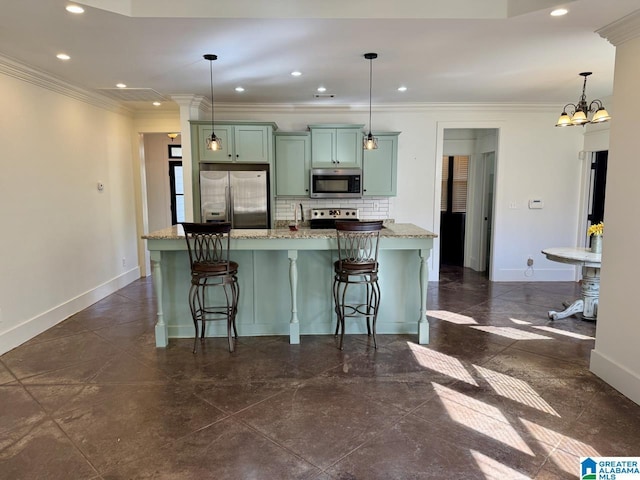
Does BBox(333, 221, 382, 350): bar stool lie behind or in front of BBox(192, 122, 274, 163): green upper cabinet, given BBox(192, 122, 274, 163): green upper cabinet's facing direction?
in front

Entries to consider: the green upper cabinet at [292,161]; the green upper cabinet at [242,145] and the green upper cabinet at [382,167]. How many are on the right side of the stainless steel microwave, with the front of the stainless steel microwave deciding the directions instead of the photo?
2

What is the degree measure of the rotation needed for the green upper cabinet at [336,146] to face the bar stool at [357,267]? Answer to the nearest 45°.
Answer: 0° — it already faces it

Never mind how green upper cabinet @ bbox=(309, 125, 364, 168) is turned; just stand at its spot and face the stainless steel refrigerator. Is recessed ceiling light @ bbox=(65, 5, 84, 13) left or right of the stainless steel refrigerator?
left

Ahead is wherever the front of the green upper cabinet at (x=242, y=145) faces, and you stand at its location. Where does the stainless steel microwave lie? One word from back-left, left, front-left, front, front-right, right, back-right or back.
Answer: left

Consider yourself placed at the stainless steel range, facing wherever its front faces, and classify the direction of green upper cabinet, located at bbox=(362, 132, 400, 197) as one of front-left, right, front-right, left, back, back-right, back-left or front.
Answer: left

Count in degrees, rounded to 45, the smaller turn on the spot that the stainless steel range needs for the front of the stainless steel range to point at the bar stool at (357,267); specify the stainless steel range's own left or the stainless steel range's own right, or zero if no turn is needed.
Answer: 0° — it already faces it
